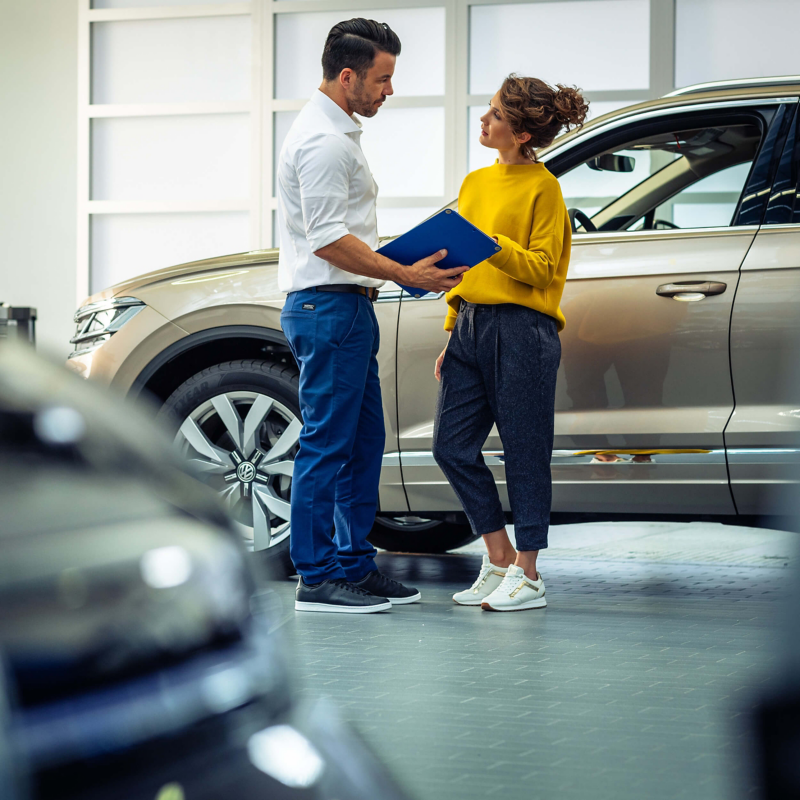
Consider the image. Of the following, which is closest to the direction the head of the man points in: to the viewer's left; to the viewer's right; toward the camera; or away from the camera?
to the viewer's right

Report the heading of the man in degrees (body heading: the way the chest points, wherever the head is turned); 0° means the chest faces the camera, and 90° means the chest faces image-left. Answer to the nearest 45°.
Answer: approximately 270°

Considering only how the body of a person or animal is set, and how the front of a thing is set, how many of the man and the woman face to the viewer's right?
1
